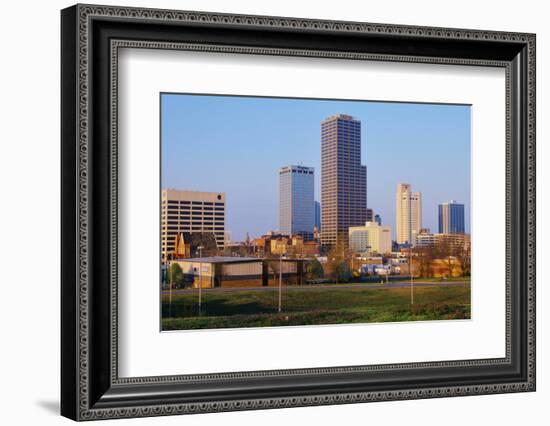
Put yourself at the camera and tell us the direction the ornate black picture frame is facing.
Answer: facing the viewer and to the right of the viewer
